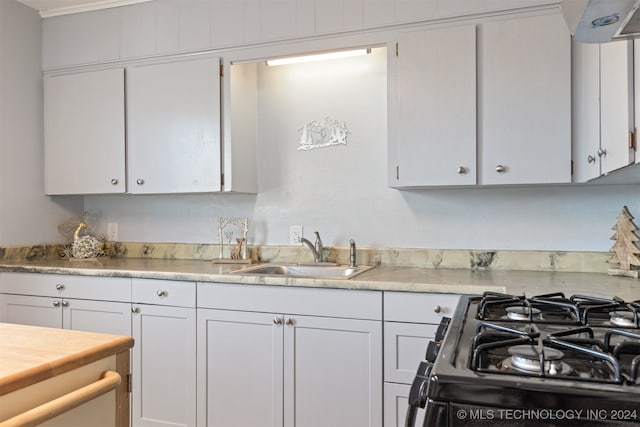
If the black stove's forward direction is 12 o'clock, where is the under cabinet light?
The under cabinet light is roughly at 2 o'clock from the black stove.

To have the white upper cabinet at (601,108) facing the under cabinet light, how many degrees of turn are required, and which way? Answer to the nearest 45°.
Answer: approximately 45° to its right

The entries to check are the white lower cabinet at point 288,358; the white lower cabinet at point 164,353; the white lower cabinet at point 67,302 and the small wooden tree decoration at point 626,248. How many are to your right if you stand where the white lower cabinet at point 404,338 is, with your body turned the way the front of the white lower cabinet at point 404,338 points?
3

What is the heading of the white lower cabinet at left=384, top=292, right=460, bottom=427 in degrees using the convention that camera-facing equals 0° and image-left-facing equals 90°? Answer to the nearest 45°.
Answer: approximately 0°
